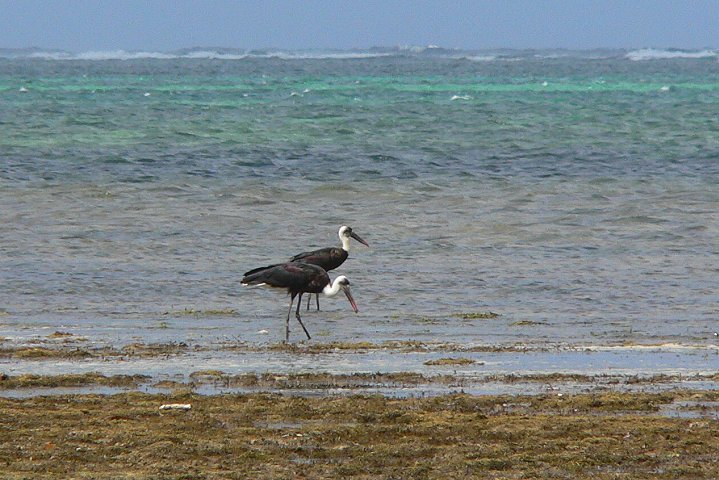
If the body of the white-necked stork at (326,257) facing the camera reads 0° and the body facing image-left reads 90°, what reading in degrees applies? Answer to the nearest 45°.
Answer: approximately 270°
